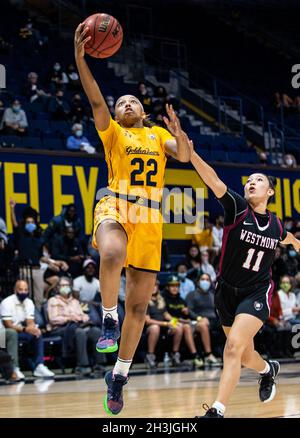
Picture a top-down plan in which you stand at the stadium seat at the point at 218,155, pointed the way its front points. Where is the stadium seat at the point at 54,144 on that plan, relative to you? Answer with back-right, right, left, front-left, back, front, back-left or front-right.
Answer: front-right

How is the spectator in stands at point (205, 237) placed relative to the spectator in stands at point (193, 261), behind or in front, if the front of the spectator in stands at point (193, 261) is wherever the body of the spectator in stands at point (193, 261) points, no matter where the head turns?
behind

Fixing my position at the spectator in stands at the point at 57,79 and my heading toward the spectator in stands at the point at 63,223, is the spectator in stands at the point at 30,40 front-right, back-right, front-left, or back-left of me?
back-right

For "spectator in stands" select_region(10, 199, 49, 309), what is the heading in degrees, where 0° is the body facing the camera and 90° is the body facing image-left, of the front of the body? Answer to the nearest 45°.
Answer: approximately 0°

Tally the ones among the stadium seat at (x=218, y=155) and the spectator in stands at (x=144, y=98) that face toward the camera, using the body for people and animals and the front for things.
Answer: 2

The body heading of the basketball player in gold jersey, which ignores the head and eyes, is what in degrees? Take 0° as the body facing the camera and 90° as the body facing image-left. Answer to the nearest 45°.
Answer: approximately 0°
